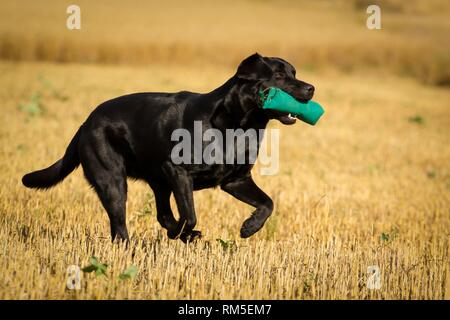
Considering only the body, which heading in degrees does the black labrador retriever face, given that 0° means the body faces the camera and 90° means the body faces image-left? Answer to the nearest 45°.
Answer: approximately 270°
